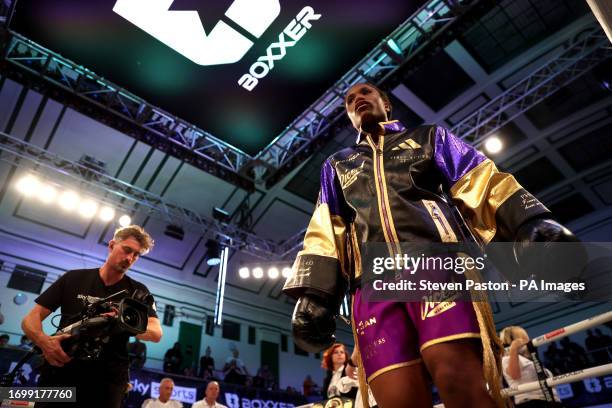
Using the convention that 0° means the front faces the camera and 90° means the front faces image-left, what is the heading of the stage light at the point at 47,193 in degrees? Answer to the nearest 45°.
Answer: approximately 0°

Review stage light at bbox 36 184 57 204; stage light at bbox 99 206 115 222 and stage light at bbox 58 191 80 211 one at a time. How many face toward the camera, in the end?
3

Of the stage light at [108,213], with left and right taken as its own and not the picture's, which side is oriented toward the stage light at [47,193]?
right

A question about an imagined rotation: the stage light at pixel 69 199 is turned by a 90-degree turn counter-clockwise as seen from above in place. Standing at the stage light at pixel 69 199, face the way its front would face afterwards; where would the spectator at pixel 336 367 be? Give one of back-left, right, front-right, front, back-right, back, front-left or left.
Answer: front-right

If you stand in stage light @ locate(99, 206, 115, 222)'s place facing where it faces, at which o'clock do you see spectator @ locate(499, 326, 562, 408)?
The spectator is roughly at 11 o'clock from the stage light.

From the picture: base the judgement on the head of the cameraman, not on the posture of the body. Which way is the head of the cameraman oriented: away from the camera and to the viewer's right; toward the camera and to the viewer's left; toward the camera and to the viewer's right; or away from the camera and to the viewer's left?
toward the camera and to the viewer's right

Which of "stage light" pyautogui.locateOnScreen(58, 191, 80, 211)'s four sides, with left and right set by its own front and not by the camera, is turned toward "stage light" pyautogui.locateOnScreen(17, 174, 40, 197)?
right

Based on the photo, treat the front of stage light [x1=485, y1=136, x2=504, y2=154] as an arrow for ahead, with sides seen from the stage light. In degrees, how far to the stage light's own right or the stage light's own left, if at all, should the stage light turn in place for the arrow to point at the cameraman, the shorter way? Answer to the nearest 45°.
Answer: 0° — it already faces them

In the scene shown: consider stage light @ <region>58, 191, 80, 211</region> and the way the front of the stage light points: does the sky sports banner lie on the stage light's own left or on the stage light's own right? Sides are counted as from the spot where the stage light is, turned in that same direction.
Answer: on the stage light's own left

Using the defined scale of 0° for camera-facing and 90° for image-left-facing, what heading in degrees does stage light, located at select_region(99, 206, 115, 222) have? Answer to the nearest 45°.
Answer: approximately 0°
